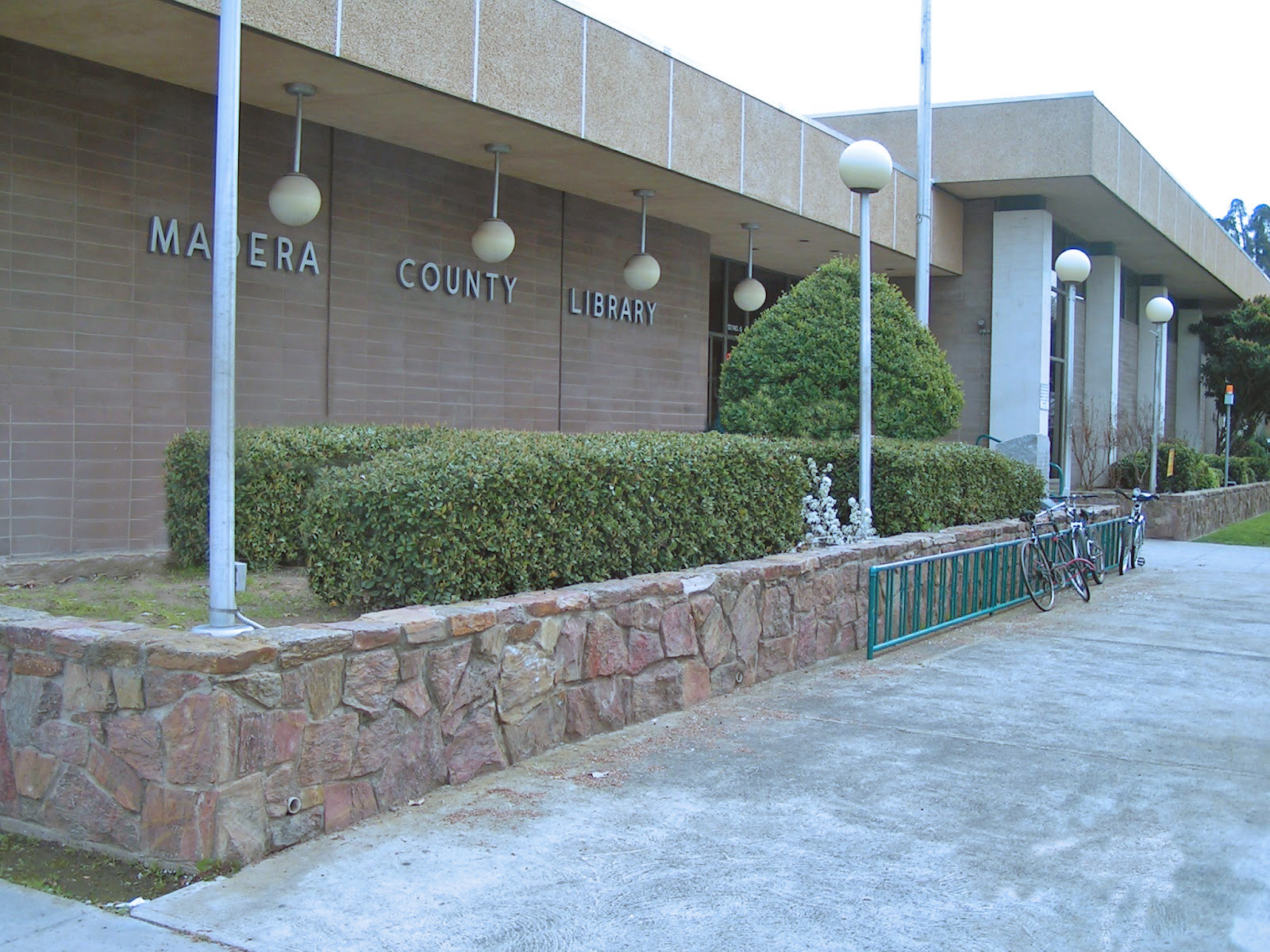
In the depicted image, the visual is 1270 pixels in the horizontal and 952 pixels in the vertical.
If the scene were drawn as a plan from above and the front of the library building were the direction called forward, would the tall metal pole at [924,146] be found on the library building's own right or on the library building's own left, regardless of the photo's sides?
on the library building's own left

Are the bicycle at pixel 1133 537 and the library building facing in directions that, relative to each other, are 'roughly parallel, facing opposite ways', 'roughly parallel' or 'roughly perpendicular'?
roughly perpendicular

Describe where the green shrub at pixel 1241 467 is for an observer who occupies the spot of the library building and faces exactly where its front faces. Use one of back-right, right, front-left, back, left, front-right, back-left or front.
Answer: left

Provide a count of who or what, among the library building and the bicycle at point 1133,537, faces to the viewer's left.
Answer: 0

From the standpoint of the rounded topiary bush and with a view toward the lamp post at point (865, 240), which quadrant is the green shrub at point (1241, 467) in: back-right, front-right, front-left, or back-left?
back-left
